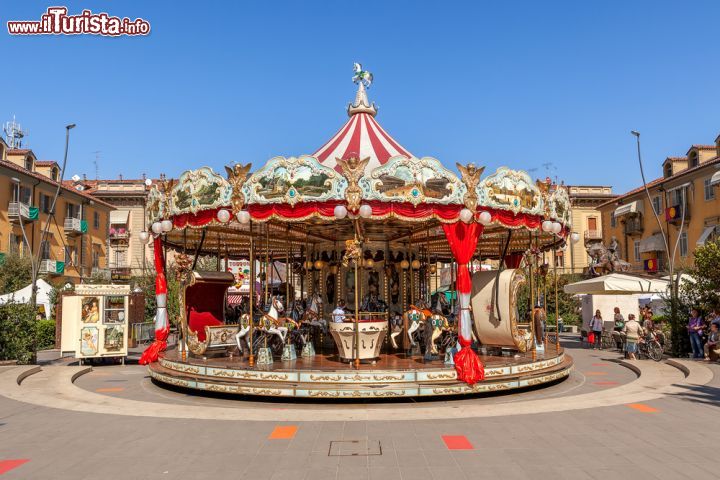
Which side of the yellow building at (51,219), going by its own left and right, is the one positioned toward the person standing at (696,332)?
front

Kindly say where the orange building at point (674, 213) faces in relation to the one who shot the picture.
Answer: facing the viewer and to the left of the viewer

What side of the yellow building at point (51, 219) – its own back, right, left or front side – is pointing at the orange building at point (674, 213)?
front

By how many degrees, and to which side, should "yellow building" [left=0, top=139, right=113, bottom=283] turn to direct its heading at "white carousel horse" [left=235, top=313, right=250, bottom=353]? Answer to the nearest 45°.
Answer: approximately 45° to its right

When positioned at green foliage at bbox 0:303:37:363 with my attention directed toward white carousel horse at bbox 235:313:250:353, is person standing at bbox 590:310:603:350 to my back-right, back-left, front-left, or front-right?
front-left

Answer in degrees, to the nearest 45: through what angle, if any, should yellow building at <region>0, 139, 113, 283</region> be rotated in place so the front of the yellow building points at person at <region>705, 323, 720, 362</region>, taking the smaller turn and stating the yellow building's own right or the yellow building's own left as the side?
0° — it already faces them

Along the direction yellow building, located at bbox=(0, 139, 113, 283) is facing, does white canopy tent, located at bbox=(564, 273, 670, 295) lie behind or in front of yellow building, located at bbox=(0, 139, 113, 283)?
in front

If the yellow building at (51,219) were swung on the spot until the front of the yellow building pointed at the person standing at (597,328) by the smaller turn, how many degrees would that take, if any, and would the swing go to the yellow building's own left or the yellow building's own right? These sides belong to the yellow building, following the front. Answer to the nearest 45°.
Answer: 0° — it already faces them

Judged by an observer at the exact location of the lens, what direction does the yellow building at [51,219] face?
facing the viewer and to the right of the viewer

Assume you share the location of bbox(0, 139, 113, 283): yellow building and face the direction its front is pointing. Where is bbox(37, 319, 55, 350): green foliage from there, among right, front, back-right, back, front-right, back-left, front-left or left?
front-right

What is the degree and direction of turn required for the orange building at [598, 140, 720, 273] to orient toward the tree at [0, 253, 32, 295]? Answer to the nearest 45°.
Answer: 0° — it already faces it

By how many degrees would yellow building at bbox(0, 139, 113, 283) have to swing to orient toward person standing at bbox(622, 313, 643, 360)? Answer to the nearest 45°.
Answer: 0° — it already faces them

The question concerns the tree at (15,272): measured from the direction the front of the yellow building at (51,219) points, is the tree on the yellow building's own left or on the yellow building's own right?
on the yellow building's own right

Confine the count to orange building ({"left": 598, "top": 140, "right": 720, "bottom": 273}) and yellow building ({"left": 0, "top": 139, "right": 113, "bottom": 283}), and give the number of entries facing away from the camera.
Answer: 0
